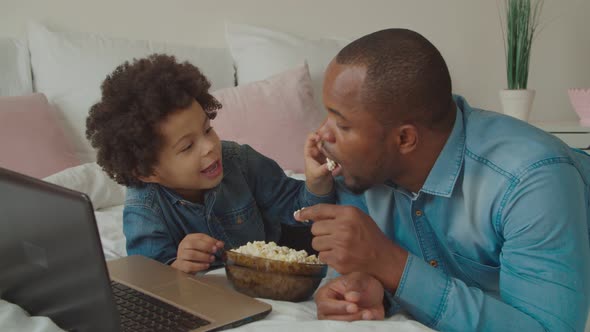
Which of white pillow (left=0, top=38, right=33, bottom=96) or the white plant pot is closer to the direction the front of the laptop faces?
the white plant pot

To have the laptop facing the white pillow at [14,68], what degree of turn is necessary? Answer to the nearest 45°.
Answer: approximately 45° to its left

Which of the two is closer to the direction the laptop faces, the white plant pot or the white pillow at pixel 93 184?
the white plant pot

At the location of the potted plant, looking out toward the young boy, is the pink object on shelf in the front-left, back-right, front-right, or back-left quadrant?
back-left

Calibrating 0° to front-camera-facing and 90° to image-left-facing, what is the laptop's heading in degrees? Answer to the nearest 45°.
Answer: approximately 225°

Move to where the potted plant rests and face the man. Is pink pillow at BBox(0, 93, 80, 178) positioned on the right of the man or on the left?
right

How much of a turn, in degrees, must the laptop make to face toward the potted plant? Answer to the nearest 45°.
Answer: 0° — it already faces it
